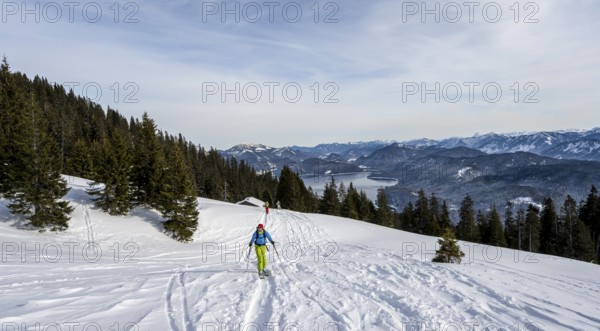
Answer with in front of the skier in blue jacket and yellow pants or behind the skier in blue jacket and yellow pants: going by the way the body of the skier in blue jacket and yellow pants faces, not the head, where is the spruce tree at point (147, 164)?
behind

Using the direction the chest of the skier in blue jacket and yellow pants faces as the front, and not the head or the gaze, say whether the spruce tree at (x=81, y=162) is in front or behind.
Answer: behind
